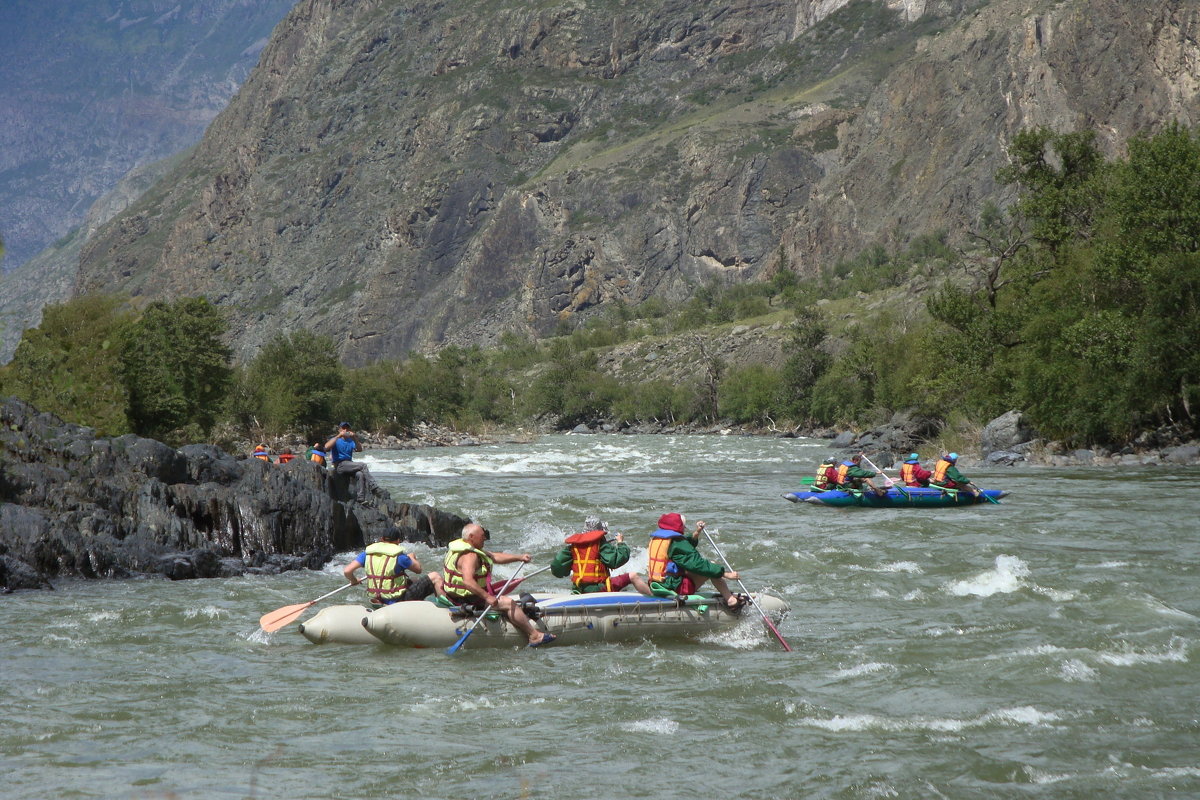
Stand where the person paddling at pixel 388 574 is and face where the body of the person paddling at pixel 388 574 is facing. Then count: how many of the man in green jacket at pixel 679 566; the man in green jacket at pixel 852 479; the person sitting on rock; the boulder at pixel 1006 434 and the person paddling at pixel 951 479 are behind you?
0

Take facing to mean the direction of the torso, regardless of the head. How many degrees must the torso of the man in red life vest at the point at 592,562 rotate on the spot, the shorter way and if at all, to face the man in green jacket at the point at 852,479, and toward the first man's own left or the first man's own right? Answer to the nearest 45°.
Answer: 0° — they already face them

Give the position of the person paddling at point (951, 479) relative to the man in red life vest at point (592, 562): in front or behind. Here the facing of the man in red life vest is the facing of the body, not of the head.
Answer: in front

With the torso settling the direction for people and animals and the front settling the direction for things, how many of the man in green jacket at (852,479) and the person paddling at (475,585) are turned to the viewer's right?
2

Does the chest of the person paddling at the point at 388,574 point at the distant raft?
yes

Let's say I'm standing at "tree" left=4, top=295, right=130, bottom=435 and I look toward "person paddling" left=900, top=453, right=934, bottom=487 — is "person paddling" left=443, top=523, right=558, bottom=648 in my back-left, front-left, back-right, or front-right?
front-right

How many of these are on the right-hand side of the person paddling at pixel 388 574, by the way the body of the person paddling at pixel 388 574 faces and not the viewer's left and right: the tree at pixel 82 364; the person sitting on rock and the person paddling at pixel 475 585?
1

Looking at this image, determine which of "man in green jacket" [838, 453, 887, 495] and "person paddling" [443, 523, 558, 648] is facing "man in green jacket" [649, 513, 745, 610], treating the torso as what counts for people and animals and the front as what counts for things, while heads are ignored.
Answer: the person paddling

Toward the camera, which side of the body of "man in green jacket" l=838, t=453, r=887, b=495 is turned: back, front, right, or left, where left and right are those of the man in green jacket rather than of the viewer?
right

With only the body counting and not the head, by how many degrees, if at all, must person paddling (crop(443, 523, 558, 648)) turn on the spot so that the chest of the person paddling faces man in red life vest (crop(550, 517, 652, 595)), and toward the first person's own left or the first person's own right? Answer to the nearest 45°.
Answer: approximately 45° to the first person's own left

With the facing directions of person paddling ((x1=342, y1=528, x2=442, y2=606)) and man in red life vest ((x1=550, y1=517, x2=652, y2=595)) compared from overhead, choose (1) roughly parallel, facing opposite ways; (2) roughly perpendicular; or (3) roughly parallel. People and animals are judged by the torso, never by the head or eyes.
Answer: roughly parallel

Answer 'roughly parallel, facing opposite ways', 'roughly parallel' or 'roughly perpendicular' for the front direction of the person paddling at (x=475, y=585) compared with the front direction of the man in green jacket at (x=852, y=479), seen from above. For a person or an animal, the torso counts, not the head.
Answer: roughly parallel

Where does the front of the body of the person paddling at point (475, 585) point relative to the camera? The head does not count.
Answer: to the viewer's right

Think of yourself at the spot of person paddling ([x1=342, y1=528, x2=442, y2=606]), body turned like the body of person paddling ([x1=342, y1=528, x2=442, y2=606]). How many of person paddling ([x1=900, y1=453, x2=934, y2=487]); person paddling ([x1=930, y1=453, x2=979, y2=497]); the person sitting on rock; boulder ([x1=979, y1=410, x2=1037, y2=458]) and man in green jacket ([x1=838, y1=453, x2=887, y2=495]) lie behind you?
0

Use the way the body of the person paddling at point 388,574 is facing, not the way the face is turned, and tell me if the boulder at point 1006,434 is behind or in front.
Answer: in front

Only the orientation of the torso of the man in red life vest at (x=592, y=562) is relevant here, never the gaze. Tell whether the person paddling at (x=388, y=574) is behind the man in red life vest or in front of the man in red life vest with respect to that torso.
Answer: behind

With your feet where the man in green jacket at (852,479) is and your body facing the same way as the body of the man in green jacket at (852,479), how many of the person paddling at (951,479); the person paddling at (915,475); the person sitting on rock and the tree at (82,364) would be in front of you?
2
